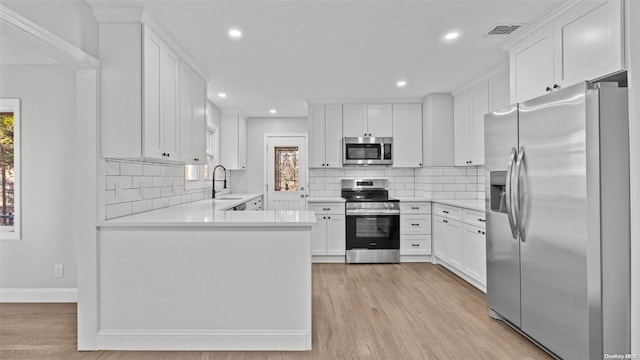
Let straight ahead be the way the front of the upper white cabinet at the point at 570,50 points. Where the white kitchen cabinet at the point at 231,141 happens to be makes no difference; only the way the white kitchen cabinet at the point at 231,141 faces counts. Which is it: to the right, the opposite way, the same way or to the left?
the opposite way

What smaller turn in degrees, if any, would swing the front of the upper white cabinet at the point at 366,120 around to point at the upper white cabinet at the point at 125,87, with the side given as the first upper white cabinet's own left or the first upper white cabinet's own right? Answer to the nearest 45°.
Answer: approximately 45° to the first upper white cabinet's own right

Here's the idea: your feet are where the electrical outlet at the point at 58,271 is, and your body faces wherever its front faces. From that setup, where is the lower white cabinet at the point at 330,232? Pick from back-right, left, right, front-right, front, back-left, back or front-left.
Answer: left

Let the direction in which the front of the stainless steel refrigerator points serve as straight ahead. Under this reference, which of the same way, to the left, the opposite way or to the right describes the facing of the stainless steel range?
to the left

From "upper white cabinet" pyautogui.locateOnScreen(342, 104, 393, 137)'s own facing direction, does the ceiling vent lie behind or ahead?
ahead

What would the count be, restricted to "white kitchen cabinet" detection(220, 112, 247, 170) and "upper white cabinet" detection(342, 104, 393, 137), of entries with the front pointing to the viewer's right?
1

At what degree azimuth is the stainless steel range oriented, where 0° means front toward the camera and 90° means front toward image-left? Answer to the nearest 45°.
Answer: approximately 0°

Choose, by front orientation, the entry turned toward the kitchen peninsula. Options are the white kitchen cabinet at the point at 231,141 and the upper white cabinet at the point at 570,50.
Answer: the upper white cabinet

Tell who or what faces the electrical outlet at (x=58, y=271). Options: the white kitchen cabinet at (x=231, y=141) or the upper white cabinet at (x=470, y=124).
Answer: the upper white cabinet

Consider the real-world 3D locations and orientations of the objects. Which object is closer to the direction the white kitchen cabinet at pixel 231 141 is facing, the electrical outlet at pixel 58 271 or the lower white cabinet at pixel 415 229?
the lower white cabinet

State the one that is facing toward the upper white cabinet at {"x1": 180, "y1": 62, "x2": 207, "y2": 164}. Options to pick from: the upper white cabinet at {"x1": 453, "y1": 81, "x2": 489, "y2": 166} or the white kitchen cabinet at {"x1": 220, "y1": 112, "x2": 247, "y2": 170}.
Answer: the upper white cabinet at {"x1": 453, "y1": 81, "x2": 489, "y2": 166}

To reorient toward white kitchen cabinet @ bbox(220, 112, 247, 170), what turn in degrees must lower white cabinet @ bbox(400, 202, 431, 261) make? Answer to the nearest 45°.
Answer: approximately 90° to its right

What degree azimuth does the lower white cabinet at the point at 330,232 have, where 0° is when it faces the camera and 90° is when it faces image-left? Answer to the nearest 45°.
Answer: approximately 0°
